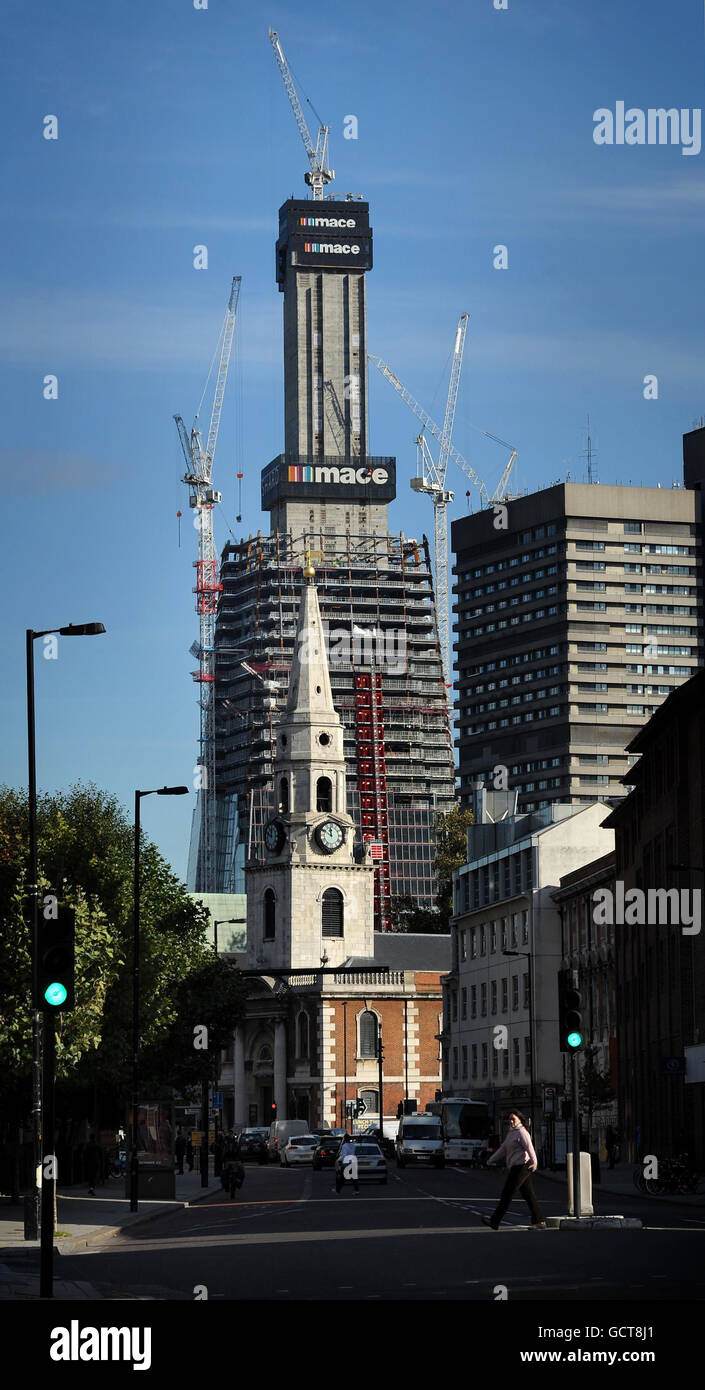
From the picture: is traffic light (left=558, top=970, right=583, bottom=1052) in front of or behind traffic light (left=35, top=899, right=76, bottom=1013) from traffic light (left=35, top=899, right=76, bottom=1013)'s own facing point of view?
behind

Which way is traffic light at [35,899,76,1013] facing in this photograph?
toward the camera

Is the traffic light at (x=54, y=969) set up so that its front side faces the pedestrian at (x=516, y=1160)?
no
